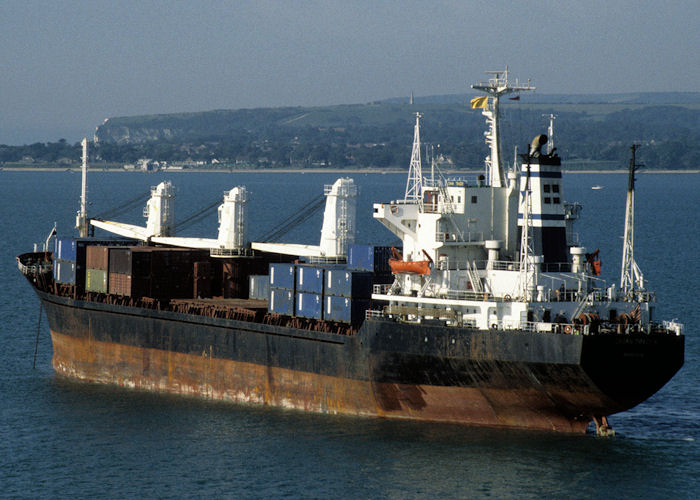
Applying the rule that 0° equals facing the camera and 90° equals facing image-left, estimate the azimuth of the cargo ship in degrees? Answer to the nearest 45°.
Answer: approximately 135°
